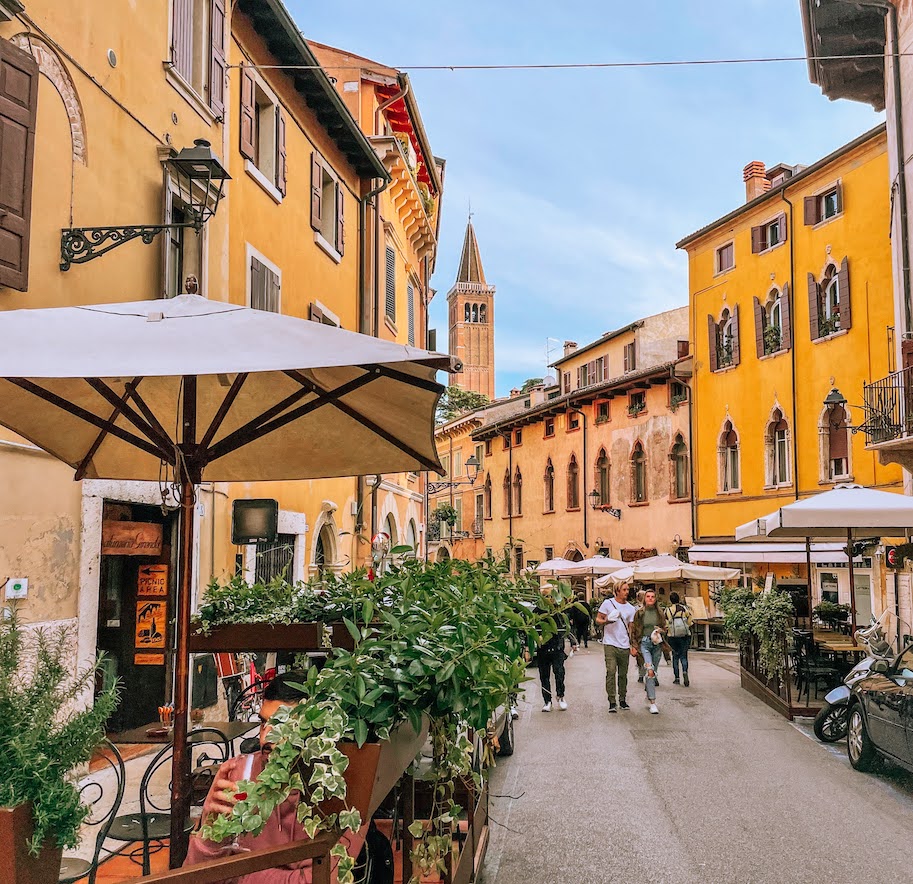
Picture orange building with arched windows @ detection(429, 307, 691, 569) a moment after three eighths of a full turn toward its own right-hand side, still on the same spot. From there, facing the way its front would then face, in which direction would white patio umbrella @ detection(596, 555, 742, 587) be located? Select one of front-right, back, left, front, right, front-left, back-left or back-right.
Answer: back

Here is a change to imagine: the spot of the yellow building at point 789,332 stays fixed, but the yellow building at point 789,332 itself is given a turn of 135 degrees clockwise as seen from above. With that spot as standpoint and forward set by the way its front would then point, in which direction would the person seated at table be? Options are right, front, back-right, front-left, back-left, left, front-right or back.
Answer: back

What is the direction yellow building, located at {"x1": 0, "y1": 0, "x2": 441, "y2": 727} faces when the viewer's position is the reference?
facing the viewer and to the right of the viewer

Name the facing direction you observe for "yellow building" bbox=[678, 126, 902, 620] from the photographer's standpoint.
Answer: facing the viewer and to the left of the viewer

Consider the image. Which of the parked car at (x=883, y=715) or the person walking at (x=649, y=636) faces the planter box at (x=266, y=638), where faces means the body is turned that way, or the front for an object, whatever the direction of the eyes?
the person walking

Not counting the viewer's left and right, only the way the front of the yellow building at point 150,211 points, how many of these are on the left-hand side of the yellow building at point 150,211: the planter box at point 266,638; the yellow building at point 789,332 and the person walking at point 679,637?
2

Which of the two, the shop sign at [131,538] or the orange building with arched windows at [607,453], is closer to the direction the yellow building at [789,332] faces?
the shop sign

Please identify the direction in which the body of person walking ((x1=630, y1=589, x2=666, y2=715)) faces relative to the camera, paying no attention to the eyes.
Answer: toward the camera

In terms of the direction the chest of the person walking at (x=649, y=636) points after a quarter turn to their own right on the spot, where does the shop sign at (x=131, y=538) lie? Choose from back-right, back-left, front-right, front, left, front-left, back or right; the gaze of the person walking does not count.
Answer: front-left

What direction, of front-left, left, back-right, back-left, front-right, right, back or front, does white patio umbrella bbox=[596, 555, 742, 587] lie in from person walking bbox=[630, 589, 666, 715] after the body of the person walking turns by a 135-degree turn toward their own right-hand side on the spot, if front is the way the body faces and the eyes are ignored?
front-right

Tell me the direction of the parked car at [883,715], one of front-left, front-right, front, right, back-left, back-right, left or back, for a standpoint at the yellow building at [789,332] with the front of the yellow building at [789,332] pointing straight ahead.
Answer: front-left
